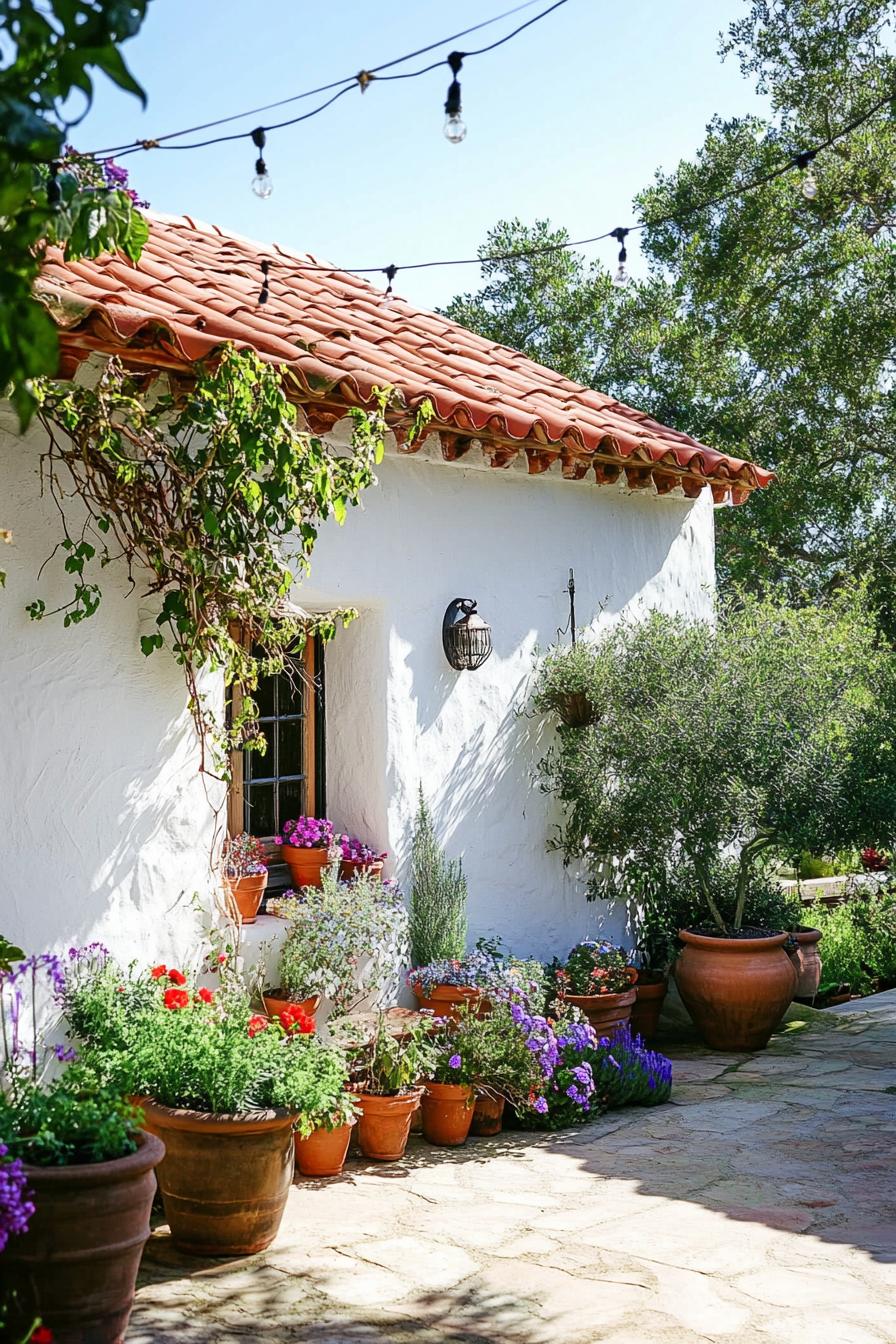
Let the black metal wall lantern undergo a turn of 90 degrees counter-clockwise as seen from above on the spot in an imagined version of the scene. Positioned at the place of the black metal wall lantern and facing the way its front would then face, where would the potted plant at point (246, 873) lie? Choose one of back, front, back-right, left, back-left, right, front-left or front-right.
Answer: back

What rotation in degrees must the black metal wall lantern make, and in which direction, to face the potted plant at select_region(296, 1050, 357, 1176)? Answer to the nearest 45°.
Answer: approximately 45° to its right

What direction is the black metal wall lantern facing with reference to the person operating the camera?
facing the viewer and to the right of the viewer

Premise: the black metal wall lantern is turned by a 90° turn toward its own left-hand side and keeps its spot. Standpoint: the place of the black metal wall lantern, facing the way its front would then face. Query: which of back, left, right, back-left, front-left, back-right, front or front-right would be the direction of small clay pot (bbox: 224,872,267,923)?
back

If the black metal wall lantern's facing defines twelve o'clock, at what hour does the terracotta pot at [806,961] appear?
The terracotta pot is roughly at 9 o'clock from the black metal wall lantern.

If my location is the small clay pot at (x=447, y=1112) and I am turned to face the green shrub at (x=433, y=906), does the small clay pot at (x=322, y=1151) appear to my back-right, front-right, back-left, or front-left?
back-left

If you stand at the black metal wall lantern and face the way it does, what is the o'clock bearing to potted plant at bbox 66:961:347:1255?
The potted plant is roughly at 2 o'clock from the black metal wall lantern.

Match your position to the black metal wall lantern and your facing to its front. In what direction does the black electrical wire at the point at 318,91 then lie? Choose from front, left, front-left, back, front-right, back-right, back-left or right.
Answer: front-right

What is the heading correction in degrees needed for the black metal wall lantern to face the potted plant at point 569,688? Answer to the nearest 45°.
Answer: approximately 90° to its left

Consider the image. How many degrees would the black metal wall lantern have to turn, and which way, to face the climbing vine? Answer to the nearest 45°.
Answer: approximately 90° to its right

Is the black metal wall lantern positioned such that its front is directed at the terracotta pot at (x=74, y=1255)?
no
